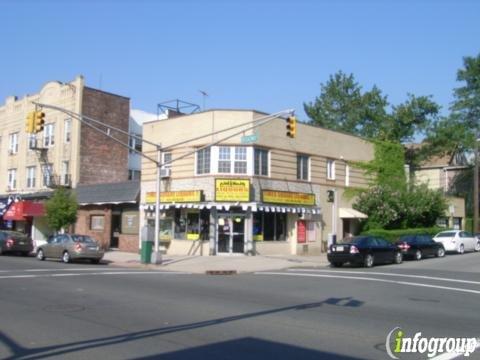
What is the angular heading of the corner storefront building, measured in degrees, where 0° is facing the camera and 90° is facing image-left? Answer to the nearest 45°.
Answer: approximately 0°

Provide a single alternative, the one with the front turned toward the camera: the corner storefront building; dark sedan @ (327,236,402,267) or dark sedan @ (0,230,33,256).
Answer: the corner storefront building

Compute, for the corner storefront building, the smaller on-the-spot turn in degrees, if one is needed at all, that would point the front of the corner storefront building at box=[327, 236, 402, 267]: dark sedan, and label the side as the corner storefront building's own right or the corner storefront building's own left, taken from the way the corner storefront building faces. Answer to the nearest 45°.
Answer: approximately 45° to the corner storefront building's own left

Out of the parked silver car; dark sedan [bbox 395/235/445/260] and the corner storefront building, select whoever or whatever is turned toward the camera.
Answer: the corner storefront building

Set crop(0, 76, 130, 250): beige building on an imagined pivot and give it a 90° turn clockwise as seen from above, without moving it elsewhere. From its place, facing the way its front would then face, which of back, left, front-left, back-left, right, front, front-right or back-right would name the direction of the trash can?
back-left

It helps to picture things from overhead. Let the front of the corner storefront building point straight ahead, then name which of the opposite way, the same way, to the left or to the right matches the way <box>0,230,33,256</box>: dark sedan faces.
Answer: to the right

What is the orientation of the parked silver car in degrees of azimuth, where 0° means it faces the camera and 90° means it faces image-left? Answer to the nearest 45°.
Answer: approximately 135°

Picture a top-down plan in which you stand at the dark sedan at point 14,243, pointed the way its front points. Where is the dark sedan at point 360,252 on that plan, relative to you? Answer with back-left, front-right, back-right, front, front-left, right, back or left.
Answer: back

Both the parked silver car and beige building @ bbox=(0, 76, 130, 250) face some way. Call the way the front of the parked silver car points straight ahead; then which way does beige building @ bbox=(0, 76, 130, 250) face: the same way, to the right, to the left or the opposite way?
to the left

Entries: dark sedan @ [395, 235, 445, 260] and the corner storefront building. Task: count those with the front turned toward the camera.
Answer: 1

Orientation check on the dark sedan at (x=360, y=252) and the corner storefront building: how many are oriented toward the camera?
1
